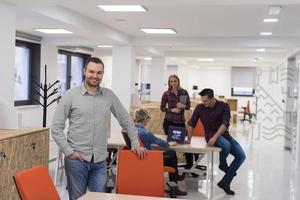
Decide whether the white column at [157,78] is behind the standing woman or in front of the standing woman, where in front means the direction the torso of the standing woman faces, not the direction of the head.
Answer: behind

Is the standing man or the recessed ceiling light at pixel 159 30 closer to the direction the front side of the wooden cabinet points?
the standing man

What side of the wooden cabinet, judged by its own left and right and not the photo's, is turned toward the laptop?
left

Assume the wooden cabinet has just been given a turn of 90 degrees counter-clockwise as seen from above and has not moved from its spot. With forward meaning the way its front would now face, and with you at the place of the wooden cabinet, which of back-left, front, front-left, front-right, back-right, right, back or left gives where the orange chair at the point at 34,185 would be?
back-right

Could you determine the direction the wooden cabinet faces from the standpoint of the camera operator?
facing the viewer and to the right of the viewer

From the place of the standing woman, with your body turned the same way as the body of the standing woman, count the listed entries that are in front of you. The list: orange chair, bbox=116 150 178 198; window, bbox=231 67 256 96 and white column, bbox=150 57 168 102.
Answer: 1

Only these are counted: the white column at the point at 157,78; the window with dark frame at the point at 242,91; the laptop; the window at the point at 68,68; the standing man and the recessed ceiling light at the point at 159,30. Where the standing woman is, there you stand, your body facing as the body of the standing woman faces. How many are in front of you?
2

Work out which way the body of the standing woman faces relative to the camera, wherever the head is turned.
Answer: toward the camera

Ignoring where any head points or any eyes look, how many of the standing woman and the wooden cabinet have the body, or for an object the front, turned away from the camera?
0

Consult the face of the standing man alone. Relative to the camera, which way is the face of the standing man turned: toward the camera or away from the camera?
toward the camera

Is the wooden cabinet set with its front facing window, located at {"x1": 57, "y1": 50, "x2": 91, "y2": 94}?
no

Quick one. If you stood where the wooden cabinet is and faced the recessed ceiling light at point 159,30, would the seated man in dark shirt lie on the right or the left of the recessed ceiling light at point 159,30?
right

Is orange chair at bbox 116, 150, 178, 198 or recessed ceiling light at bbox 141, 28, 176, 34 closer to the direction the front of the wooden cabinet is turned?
the orange chair

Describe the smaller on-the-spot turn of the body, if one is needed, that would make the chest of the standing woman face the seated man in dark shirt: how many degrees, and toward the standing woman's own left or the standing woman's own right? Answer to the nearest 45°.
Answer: approximately 45° to the standing woman's own left

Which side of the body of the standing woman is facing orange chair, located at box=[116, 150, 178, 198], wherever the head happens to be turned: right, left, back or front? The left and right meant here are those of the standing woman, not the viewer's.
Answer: front

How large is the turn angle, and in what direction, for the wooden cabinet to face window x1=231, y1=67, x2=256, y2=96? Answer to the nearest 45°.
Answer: approximately 90° to its left

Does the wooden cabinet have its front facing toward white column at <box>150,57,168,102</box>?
no
